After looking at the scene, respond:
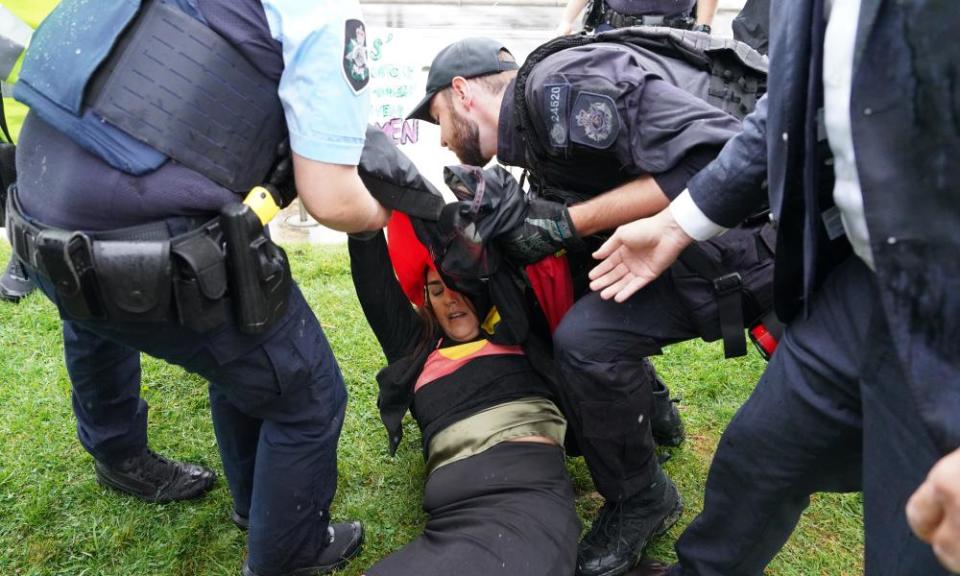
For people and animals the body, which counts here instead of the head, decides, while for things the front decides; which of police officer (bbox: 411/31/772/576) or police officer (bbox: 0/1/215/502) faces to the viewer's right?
police officer (bbox: 0/1/215/502)

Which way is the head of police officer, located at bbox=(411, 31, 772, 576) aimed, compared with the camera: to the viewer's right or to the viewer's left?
to the viewer's left

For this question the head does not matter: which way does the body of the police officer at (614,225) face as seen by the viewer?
to the viewer's left

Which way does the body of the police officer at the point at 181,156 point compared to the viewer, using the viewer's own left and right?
facing away from the viewer and to the right of the viewer

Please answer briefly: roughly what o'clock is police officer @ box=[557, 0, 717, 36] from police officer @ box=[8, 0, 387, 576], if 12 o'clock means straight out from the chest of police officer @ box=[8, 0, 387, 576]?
police officer @ box=[557, 0, 717, 36] is roughly at 12 o'clock from police officer @ box=[8, 0, 387, 576].

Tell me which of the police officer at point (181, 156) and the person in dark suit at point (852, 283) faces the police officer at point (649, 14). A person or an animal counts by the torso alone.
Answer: the police officer at point (181, 156)

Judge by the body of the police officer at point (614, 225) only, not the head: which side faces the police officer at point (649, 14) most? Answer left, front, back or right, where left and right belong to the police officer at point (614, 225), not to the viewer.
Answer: right
